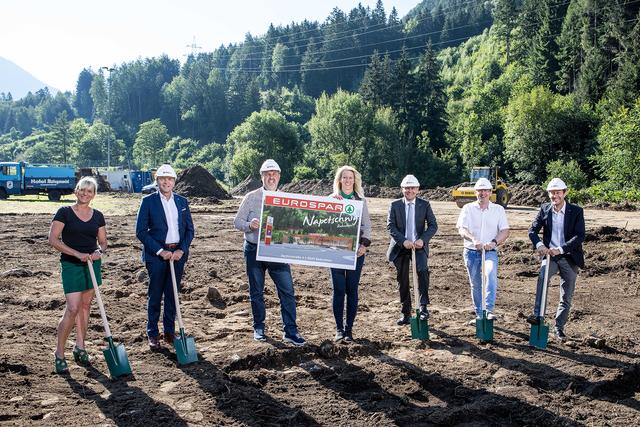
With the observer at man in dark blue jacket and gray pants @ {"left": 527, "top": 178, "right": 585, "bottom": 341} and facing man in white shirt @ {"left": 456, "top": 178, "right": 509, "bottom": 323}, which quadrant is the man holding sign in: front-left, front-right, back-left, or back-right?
front-left

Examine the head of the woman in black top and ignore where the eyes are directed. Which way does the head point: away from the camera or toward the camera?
toward the camera

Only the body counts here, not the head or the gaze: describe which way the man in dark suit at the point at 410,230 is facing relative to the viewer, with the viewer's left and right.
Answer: facing the viewer

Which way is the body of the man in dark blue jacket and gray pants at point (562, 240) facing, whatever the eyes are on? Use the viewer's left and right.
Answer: facing the viewer and to the left of the viewer

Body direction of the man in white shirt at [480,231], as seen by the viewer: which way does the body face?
toward the camera

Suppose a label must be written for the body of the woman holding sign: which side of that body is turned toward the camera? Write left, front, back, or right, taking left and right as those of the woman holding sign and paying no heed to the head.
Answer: front

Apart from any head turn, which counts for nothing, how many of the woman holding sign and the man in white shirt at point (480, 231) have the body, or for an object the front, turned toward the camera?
2

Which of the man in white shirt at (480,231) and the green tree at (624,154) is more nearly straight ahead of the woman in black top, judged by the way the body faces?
the man in white shirt

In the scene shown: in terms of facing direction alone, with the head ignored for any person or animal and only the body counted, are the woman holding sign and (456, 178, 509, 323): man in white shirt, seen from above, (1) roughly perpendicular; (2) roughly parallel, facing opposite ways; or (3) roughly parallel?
roughly parallel

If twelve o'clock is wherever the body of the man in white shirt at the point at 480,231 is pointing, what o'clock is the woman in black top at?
The woman in black top is roughly at 2 o'clock from the man in white shirt.

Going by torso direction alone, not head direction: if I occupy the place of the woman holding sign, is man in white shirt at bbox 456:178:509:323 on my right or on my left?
on my left

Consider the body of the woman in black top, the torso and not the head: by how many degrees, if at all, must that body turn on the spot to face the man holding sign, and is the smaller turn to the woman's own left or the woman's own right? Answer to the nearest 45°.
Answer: approximately 45° to the woman's own left

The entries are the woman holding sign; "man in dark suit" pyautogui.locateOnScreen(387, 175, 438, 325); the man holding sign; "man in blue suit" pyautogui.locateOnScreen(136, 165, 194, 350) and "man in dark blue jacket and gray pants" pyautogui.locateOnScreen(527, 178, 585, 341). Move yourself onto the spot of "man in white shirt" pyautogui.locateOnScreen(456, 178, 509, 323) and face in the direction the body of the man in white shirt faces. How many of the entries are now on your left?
1

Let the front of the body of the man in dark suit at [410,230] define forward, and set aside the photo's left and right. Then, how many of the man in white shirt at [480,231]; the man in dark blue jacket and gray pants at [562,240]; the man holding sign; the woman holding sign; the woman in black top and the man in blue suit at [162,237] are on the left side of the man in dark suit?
2
